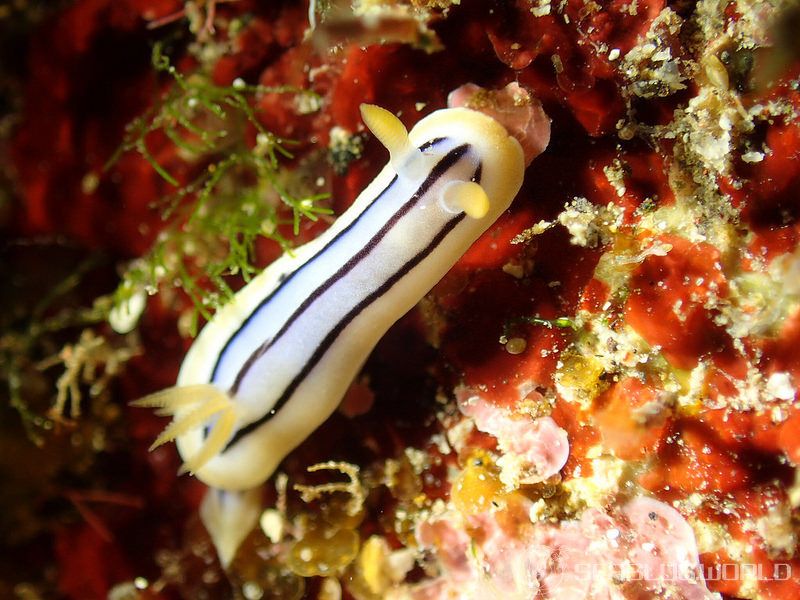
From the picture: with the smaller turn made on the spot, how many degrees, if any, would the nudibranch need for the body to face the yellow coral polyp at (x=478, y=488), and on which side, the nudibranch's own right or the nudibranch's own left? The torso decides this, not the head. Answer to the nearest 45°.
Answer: approximately 45° to the nudibranch's own right

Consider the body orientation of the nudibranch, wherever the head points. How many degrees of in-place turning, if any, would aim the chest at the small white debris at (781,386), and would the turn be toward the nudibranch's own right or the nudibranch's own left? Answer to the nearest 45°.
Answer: approximately 90° to the nudibranch's own right

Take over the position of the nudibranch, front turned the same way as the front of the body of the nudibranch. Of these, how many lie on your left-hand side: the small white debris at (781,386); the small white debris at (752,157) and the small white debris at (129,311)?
1

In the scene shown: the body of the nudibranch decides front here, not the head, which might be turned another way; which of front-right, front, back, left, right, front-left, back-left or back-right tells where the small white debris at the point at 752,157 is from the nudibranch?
right

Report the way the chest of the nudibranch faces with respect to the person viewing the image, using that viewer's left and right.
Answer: facing away from the viewer and to the right of the viewer

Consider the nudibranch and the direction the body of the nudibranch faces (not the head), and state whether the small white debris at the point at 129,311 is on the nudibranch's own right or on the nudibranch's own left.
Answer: on the nudibranch's own left
